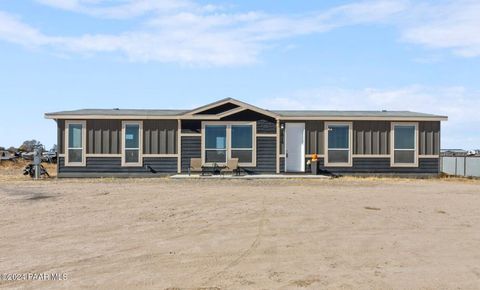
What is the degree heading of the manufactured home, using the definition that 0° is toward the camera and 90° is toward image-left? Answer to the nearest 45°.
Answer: approximately 0°

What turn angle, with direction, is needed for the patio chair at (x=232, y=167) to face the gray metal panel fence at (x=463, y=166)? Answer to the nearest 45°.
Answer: approximately 135° to its left

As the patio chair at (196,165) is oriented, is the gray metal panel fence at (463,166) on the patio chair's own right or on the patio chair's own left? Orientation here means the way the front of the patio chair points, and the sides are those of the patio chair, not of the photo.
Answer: on the patio chair's own left

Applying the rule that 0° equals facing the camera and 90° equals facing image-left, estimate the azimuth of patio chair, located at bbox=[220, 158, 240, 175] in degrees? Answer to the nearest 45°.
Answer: approximately 45°

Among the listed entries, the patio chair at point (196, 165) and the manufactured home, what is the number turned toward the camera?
2
